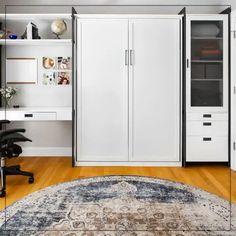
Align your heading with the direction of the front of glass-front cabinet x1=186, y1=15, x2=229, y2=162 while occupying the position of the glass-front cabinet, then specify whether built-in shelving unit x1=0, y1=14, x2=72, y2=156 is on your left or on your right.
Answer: on your right

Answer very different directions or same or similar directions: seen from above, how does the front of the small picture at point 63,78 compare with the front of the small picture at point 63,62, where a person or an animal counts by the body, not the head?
same or similar directions

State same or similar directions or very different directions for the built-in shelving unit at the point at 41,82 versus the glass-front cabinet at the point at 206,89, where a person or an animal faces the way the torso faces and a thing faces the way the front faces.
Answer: same or similar directions

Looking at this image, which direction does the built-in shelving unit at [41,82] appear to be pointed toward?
toward the camera

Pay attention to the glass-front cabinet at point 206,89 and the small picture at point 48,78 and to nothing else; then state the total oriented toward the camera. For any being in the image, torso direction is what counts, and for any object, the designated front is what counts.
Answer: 2

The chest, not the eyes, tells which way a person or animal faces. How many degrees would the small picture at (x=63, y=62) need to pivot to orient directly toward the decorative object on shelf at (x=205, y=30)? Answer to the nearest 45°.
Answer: approximately 90° to its left

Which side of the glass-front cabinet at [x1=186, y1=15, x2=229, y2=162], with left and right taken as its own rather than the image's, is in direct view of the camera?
front

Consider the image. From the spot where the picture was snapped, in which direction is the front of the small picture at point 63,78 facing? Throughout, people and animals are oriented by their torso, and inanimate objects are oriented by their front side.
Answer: facing the viewer

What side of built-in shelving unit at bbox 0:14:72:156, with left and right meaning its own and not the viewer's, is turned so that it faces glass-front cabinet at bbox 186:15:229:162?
left

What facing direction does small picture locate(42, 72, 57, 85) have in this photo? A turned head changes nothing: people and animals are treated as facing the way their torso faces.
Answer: toward the camera
